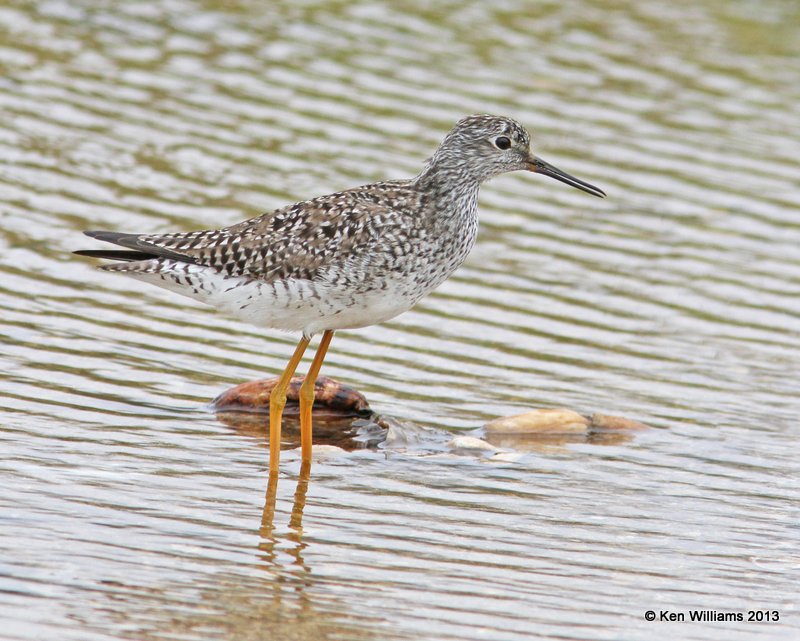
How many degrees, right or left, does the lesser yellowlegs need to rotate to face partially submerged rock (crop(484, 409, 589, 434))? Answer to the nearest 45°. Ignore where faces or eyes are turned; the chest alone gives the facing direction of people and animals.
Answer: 0° — it already faces it

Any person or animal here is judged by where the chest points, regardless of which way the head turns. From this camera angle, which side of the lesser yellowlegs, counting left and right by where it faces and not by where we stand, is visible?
right

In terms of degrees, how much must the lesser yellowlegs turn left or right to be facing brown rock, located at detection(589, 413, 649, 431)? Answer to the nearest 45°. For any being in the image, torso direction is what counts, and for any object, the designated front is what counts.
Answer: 0° — it already faces it
